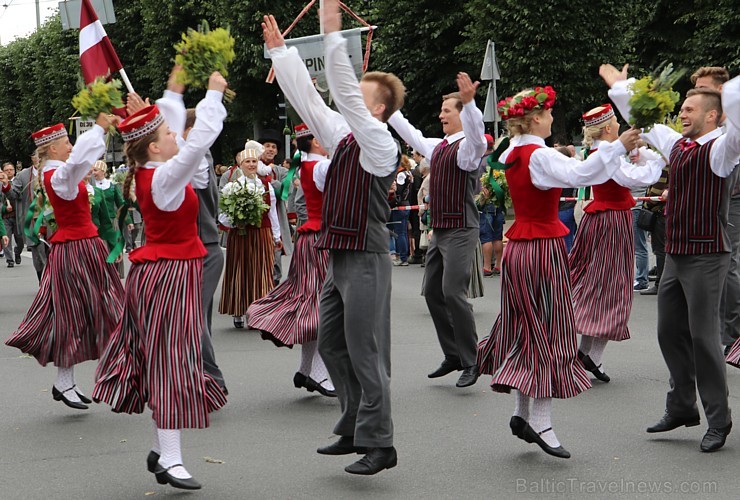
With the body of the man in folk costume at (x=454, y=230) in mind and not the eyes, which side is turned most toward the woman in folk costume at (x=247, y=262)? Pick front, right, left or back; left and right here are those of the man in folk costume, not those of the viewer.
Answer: right

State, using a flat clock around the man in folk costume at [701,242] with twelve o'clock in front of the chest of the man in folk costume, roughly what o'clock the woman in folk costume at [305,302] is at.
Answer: The woman in folk costume is roughly at 2 o'clock from the man in folk costume.

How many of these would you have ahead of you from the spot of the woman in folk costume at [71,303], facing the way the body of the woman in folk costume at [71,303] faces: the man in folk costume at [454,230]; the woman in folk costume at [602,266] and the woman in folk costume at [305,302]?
3

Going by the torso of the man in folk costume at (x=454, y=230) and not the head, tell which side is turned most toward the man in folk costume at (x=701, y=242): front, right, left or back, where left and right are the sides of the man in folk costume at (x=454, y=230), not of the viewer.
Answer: left

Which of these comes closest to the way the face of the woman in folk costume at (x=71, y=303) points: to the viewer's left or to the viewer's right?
to the viewer's right

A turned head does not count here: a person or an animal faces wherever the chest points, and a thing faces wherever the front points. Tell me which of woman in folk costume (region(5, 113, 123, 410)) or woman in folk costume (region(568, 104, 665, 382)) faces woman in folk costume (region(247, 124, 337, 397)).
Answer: woman in folk costume (region(5, 113, 123, 410))

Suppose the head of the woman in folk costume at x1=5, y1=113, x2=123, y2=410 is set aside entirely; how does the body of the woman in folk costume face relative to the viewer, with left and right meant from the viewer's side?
facing to the right of the viewer
